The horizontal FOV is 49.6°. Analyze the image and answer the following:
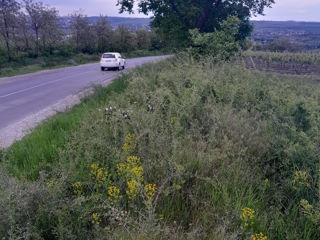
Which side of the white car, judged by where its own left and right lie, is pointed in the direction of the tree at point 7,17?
left

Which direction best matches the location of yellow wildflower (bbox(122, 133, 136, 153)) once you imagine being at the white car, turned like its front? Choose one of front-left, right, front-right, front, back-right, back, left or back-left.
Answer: back-right

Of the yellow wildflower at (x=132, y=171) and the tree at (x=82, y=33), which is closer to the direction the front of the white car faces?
the tree

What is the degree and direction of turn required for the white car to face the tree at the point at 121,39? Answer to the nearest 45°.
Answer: approximately 45° to its left

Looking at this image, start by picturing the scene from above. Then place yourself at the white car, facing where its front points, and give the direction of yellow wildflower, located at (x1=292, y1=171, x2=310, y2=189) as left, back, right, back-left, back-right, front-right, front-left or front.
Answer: back-right

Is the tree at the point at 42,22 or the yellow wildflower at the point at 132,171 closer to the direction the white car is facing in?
the tree

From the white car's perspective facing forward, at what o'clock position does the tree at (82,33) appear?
The tree is roughly at 10 o'clock from the white car.

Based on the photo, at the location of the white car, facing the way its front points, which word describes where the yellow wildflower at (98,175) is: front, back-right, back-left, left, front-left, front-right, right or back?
back-right

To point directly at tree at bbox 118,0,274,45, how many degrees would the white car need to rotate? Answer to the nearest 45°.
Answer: approximately 90° to its right

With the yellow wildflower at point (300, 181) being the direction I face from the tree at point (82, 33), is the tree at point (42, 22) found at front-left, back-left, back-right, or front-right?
front-right

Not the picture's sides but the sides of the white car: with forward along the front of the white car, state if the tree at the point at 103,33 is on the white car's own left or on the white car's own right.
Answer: on the white car's own left

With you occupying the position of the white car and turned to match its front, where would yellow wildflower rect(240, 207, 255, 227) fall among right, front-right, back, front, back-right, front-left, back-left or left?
back-right

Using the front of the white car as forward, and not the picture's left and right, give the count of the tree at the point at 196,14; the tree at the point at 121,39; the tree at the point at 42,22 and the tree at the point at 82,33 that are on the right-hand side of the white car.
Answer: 1

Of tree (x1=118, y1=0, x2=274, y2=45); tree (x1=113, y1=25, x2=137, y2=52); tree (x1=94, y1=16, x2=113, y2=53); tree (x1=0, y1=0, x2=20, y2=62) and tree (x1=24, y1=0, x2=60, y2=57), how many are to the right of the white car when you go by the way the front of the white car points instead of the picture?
1

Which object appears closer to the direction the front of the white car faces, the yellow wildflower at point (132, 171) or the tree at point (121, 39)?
the tree

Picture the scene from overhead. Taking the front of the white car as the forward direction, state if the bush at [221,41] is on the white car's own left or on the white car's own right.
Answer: on the white car's own right

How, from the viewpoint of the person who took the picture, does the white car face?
facing away from the viewer and to the right of the viewer
